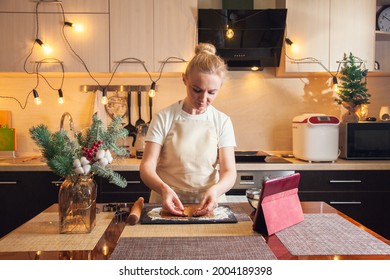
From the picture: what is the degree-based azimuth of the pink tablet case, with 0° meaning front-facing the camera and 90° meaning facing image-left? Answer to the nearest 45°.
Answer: approximately 135°

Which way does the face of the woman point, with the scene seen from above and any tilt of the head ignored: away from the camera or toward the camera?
toward the camera

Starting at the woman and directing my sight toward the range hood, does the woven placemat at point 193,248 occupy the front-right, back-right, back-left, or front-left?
back-right

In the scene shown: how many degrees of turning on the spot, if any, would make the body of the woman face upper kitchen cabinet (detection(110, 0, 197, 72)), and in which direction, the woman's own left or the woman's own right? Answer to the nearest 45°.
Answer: approximately 180°

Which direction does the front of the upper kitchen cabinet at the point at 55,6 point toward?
toward the camera

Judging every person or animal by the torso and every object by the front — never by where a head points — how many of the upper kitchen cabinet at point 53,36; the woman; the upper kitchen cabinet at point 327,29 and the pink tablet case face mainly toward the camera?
3

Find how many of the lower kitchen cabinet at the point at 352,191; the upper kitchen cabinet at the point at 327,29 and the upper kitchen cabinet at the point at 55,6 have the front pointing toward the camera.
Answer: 3

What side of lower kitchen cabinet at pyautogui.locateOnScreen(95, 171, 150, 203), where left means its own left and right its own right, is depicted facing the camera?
front

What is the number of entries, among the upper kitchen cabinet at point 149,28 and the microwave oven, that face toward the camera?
2

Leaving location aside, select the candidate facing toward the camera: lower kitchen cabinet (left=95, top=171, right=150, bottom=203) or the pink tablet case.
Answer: the lower kitchen cabinet

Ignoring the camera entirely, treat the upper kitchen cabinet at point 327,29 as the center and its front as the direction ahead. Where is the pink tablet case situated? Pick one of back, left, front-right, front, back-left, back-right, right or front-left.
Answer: front

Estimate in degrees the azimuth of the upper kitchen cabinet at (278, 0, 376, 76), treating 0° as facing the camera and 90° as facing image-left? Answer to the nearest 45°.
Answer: approximately 0°

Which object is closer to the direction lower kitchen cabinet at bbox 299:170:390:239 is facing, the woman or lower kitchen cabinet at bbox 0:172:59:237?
the woman

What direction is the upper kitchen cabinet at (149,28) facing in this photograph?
toward the camera

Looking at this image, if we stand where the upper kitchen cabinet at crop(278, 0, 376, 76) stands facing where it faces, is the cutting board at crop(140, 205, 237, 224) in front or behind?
in front
